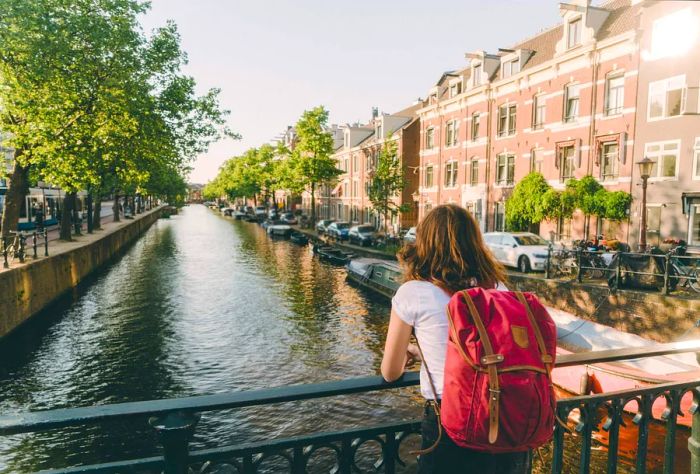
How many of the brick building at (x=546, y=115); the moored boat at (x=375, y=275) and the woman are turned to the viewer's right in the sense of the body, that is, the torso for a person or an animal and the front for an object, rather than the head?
0

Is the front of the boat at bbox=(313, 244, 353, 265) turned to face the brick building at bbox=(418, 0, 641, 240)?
no

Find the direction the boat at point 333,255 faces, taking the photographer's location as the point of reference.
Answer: facing away from the viewer and to the left of the viewer

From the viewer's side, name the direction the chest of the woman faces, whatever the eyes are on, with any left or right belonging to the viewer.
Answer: facing away from the viewer and to the left of the viewer

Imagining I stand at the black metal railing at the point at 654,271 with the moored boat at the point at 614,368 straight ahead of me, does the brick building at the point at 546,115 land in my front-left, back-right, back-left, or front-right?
back-right

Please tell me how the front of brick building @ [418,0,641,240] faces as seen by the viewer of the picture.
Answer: facing the viewer and to the left of the viewer

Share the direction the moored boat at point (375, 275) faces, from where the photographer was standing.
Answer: facing away from the viewer and to the left of the viewer

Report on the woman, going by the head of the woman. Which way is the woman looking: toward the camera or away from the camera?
away from the camera

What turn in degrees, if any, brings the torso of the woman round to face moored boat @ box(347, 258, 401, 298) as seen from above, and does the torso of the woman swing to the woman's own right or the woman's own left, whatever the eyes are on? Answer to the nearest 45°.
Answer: approximately 45° to the woman's own right

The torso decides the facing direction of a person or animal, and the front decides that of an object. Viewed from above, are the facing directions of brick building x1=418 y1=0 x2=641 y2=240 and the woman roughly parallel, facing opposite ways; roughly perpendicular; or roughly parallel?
roughly perpendicular

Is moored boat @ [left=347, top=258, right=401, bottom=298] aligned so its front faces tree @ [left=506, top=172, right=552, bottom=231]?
no

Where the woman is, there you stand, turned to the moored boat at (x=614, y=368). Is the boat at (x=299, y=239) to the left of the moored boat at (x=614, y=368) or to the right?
left

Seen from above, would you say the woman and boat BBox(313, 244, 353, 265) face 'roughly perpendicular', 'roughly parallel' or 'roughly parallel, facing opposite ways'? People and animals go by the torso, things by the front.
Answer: roughly parallel
